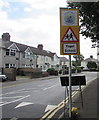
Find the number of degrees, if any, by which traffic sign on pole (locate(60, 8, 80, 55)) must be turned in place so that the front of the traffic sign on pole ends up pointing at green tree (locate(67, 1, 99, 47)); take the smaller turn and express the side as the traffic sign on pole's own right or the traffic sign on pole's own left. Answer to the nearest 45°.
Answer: approximately 180°

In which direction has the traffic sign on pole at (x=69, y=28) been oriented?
toward the camera

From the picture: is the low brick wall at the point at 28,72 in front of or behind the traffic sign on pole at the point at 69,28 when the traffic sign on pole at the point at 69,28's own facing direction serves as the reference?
behind
